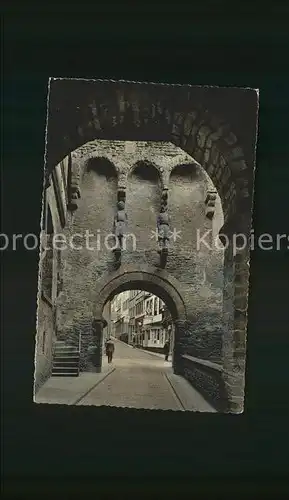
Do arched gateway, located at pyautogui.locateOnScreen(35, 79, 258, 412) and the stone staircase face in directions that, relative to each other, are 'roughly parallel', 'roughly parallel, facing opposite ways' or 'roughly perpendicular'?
roughly parallel

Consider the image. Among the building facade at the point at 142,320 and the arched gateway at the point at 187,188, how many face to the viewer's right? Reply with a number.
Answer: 0

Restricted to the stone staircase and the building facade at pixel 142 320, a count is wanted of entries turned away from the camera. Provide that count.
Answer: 0

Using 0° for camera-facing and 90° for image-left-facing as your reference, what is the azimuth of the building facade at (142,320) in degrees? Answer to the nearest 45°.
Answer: approximately 45°

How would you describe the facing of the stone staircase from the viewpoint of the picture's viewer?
facing the viewer

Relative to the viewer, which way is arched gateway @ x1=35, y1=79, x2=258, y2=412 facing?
toward the camera
